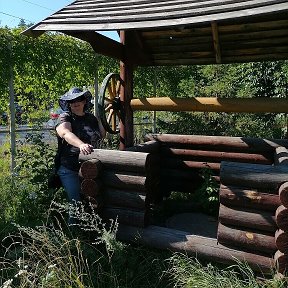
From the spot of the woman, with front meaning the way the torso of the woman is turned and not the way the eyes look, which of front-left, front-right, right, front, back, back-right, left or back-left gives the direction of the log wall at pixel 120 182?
front

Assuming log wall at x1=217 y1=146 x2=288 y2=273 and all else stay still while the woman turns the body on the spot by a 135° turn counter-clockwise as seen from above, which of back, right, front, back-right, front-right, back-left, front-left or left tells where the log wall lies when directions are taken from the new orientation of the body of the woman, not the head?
back-right

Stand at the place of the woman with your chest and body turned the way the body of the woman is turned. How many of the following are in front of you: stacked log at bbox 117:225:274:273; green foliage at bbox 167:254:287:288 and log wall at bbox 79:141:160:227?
3

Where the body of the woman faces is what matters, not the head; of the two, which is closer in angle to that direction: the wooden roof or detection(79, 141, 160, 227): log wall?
the log wall

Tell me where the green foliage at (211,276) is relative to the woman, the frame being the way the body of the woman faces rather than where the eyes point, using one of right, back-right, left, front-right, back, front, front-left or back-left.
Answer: front

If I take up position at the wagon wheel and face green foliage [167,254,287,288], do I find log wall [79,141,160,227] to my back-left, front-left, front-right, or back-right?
front-right

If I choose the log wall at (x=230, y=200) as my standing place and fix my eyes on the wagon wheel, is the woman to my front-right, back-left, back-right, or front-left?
front-left

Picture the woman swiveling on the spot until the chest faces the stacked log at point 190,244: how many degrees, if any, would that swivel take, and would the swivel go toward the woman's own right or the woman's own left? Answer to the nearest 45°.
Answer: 0° — they already face it

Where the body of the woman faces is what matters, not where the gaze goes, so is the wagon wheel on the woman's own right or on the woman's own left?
on the woman's own left

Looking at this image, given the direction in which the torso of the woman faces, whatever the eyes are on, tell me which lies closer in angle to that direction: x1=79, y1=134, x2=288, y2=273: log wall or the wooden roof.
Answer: the log wall

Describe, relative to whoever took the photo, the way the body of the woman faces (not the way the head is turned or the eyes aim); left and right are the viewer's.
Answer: facing the viewer and to the right of the viewer

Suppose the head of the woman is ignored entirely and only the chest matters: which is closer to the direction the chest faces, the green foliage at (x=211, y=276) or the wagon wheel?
the green foliage
